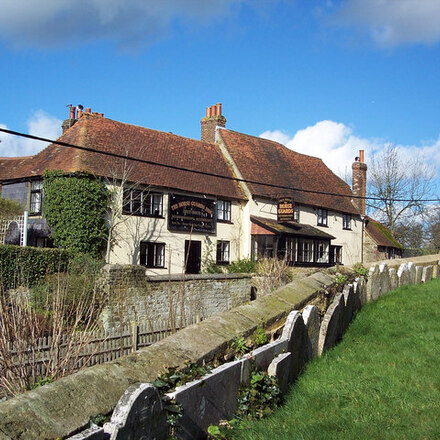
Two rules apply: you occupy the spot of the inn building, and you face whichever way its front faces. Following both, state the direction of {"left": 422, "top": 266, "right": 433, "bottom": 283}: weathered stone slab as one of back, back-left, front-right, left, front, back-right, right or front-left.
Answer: front

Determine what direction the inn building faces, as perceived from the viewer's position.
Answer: facing the viewer and to the right of the viewer

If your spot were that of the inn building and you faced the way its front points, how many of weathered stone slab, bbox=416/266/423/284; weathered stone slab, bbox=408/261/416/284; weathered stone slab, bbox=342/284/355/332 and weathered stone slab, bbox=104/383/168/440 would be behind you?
0

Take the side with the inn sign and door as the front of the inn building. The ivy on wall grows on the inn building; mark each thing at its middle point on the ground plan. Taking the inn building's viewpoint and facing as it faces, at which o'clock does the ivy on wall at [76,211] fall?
The ivy on wall is roughly at 3 o'clock from the inn building.

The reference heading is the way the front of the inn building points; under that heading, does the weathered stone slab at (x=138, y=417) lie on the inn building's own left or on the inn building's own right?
on the inn building's own right

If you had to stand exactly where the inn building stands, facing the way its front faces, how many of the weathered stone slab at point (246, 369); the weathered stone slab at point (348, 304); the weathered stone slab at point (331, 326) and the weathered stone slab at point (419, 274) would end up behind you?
0

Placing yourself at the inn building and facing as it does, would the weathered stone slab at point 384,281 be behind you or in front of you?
in front

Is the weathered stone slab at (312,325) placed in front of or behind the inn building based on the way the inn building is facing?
in front

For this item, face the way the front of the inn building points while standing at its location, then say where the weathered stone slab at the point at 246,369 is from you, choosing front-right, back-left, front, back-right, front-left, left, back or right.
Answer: front-right

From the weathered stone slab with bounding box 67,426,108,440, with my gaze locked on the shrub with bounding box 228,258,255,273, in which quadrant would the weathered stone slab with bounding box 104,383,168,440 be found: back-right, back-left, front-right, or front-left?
front-right

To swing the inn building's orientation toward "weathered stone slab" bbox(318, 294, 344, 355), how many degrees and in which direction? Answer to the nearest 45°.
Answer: approximately 45° to its right

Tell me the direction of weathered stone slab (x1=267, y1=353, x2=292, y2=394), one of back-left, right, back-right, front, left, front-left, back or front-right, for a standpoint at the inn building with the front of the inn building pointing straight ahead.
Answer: front-right

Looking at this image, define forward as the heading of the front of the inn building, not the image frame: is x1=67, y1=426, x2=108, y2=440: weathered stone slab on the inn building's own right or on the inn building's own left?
on the inn building's own right

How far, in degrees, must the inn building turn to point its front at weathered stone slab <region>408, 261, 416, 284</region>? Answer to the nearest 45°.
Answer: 0° — it already faces it
